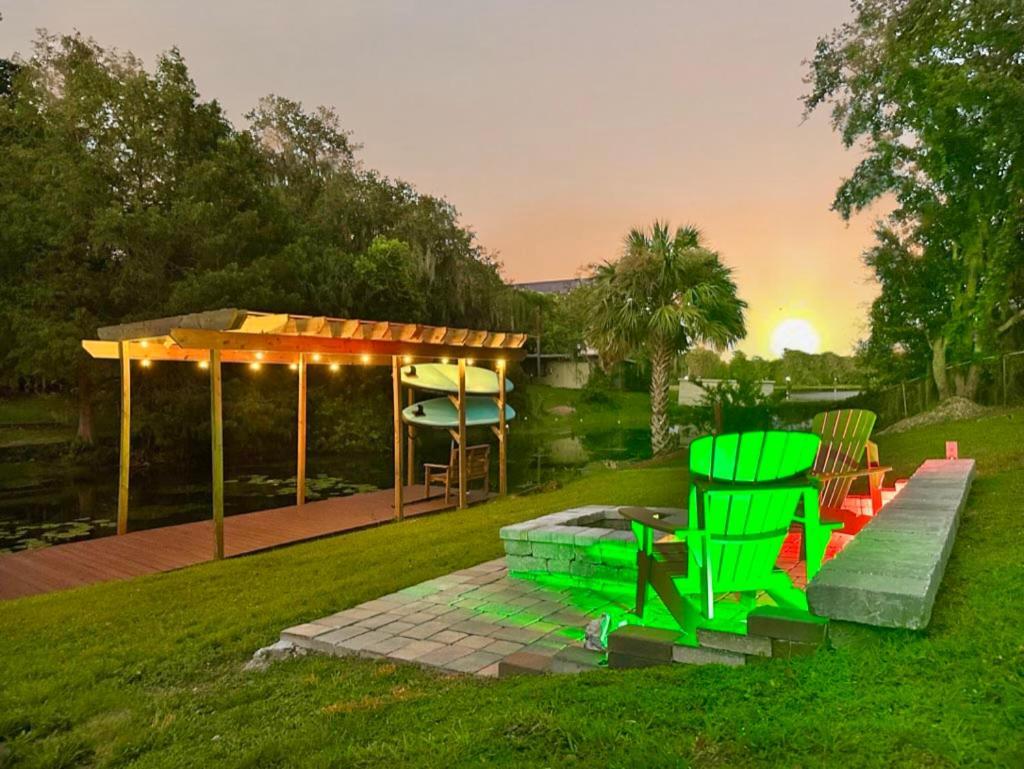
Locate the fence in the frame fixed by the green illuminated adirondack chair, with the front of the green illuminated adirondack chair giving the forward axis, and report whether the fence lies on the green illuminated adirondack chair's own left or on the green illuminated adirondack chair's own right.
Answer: on the green illuminated adirondack chair's own right

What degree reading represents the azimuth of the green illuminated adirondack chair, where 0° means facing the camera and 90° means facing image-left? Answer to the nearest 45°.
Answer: approximately 135°

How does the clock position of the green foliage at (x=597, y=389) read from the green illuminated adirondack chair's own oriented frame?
The green foliage is roughly at 1 o'clock from the green illuminated adirondack chair.

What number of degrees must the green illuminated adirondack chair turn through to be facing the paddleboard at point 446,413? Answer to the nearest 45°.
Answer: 0° — it already faces it

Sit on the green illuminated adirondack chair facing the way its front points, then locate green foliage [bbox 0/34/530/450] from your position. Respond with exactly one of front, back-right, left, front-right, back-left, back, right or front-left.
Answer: front

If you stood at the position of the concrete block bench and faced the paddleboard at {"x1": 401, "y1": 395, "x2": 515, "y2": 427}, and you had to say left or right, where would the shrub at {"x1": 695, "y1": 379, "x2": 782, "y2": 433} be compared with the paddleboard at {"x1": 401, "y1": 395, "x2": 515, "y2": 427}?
right

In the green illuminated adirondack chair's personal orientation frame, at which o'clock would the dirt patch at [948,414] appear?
The dirt patch is roughly at 2 o'clock from the green illuminated adirondack chair.

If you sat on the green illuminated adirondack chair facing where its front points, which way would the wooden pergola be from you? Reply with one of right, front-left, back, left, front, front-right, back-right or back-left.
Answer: front

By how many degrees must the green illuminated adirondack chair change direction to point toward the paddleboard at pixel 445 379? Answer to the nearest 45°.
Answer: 0° — it already faces it

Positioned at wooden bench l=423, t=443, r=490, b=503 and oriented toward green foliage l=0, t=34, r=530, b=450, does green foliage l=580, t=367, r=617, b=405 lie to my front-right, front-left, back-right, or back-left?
front-right

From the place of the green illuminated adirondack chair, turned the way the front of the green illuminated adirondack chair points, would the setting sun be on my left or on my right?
on my right

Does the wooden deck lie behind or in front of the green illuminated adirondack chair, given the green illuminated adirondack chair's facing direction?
in front

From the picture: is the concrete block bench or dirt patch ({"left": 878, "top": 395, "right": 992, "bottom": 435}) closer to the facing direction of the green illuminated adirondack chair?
the dirt patch

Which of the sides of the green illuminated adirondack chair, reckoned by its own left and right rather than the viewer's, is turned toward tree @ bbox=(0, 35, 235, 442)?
front
